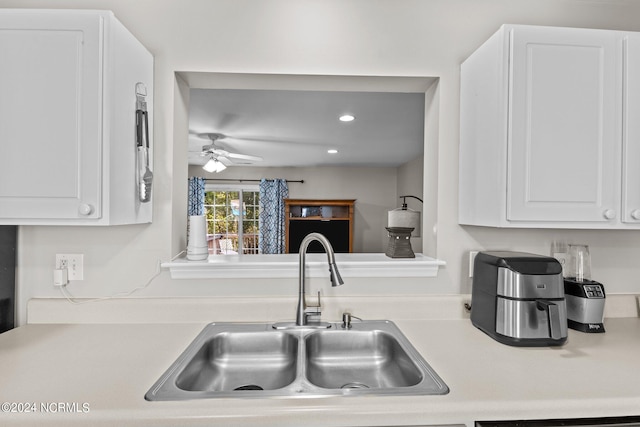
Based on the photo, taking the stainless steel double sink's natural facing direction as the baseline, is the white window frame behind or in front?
behind

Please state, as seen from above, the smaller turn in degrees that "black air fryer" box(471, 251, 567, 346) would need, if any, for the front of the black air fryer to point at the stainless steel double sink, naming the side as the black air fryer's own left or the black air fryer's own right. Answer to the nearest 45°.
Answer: approximately 135° to the black air fryer's own right

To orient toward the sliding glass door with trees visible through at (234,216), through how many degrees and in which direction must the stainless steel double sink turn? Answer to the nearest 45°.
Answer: approximately 180°

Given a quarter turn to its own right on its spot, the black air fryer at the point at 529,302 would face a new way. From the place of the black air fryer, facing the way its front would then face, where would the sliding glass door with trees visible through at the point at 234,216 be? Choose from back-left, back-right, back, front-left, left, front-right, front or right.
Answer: right

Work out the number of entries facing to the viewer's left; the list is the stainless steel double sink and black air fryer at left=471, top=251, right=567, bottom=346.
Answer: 0

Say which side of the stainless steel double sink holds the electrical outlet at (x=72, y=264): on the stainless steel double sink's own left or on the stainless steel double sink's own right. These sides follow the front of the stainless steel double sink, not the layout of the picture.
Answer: on the stainless steel double sink's own right

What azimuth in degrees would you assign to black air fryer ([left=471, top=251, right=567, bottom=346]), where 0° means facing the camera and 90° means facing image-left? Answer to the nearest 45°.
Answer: approximately 315°

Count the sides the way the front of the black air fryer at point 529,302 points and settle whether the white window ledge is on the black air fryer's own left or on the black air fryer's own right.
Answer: on the black air fryer's own right

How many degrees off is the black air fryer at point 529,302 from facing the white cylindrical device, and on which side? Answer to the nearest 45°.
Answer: approximately 135° to its right

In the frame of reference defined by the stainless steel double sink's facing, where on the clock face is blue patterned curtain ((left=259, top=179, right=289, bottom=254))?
The blue patterned curtain is roughly at 6 o'clock from the stainless steel double sink.
